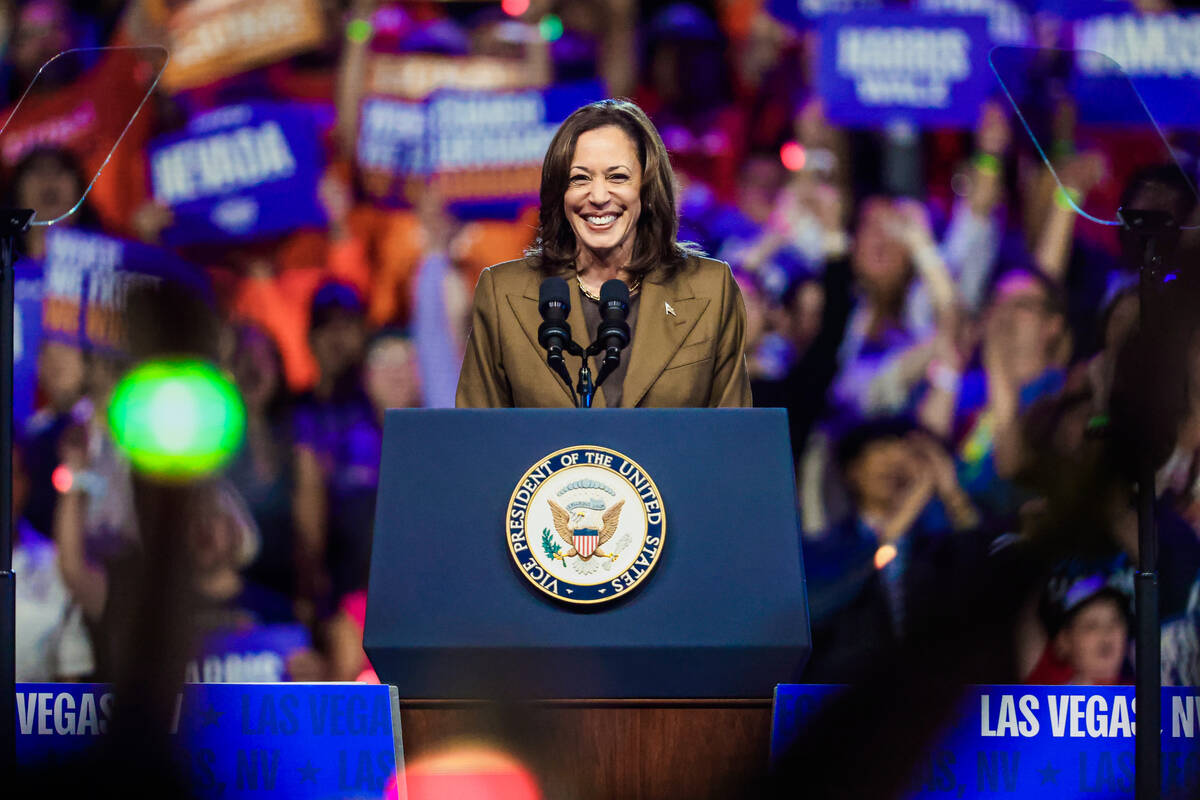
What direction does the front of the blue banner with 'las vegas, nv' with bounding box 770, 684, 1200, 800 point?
toward the camera

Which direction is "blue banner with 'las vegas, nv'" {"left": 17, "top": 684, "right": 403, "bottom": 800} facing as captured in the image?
toward the camera

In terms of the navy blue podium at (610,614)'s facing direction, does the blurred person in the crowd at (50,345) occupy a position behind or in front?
behind

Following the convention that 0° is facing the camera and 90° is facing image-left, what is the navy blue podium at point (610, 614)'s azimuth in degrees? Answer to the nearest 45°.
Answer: approximately 0°
